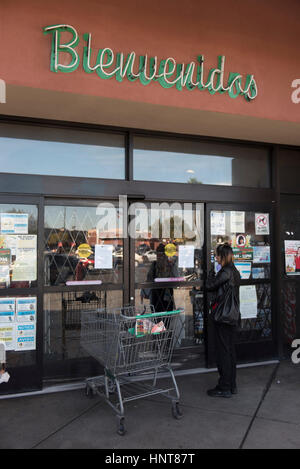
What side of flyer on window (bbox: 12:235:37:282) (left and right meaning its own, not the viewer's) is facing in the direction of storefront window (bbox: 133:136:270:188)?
left

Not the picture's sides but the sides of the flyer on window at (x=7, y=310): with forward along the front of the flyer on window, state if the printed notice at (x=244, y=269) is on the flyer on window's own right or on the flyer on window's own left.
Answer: on the flyer on window's own left

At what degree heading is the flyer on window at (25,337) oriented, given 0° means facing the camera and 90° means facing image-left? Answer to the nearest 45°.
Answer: approximately 0°
